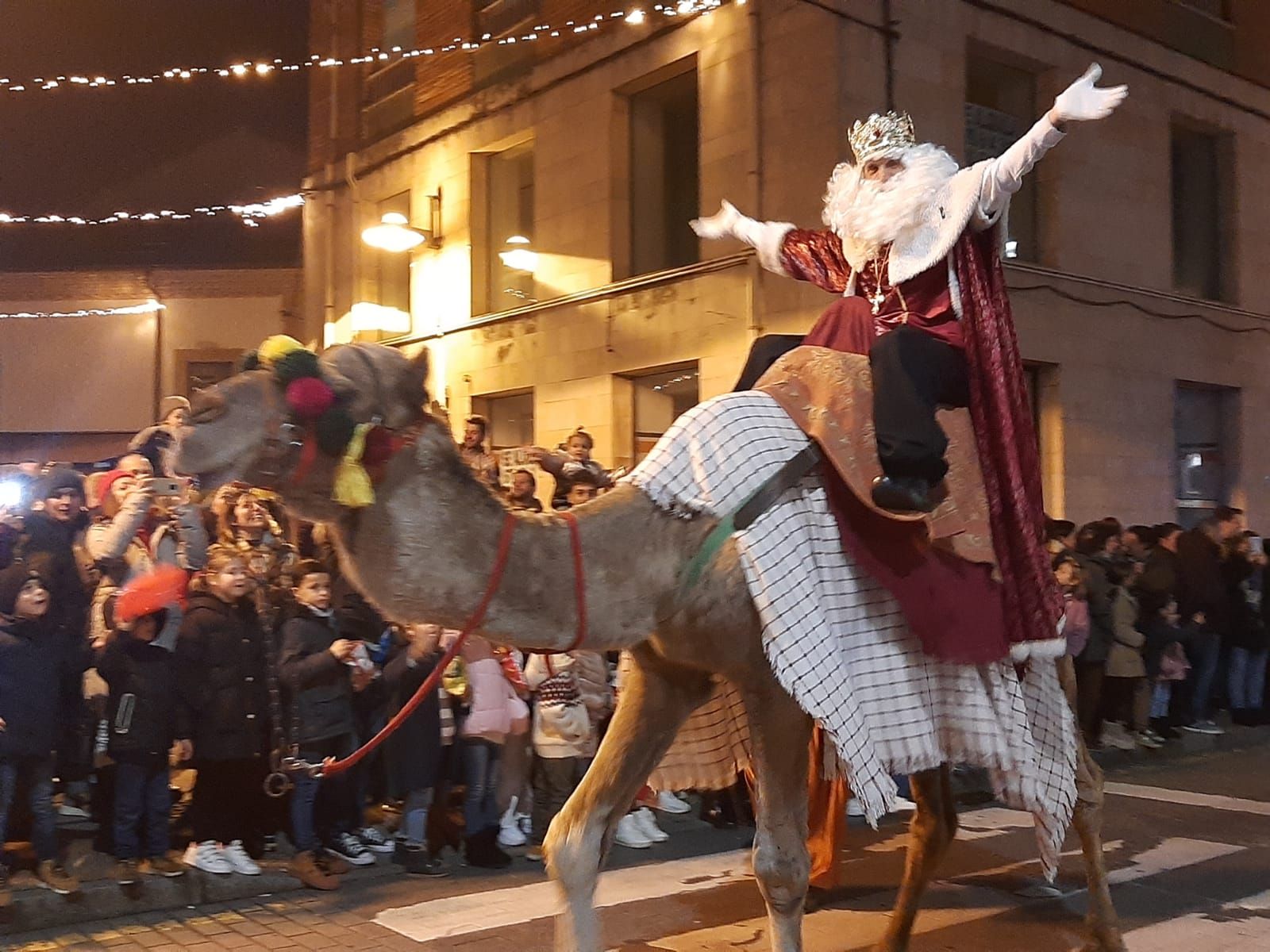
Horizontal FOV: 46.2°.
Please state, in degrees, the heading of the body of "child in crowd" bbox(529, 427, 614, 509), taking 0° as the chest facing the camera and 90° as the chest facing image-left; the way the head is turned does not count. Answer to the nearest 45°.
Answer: approximately 0°

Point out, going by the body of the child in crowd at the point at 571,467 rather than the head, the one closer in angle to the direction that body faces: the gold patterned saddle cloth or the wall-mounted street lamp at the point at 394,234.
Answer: the gold patterned saddle cloth

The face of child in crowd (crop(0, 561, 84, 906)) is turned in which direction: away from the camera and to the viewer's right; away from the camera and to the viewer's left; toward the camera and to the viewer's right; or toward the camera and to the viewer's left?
toward the camera and to the viewer's right

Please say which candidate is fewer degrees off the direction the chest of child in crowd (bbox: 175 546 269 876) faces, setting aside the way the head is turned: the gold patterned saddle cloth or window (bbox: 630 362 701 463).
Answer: the gold patterned saddle cloth

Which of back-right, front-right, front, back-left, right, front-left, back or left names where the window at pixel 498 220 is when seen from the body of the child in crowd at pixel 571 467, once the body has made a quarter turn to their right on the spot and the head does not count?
right

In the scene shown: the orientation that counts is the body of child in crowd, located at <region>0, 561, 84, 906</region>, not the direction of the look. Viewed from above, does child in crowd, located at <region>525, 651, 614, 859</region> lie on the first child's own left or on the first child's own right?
on the first child's own left

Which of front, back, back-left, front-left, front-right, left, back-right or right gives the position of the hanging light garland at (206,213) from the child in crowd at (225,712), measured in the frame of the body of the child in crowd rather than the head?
back-left

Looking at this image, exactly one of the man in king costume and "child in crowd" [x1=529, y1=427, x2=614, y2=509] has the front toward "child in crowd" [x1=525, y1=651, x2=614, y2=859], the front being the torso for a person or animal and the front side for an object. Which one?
"child in crowd" [x1=529, y1=427, x2=614, y2=509]

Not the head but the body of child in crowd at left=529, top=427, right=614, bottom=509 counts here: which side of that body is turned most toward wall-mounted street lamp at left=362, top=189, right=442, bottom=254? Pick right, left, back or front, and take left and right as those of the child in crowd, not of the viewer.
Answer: back

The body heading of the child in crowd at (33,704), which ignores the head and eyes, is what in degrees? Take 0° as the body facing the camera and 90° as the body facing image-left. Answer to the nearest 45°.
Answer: approximately 315°

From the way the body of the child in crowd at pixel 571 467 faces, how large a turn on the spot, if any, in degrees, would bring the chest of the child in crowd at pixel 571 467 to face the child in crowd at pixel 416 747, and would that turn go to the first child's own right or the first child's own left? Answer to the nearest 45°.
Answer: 0° — they already face them

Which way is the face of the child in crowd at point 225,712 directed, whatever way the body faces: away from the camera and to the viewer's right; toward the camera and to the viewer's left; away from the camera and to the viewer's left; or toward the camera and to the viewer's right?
toward the camera and to the viewer's right
